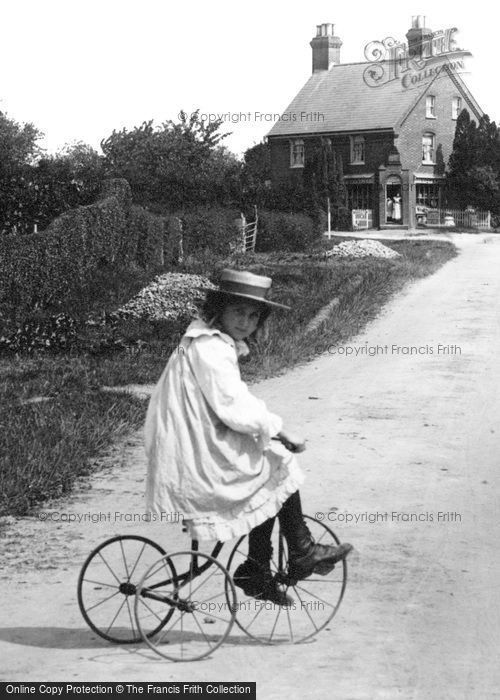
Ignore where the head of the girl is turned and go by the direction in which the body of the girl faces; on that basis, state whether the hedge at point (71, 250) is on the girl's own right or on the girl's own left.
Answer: on the girl's own left

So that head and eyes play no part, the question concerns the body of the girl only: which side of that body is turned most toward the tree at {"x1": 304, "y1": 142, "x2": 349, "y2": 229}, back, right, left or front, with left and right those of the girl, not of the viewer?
left

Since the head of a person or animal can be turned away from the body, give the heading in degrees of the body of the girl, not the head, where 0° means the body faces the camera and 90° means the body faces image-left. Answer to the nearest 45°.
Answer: approximately 270°

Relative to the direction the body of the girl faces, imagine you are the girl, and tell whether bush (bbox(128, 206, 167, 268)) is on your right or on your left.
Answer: on your left

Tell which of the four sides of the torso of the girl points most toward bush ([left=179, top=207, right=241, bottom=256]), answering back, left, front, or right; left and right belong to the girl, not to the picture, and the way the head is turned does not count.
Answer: left

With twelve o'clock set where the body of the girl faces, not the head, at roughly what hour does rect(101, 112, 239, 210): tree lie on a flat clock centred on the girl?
The tree is roughly at 9 o'clock from the girl.
